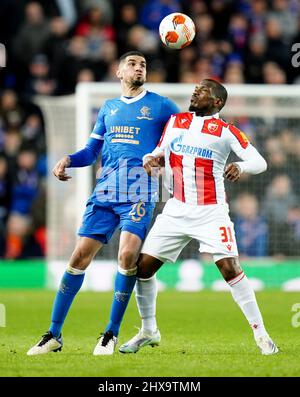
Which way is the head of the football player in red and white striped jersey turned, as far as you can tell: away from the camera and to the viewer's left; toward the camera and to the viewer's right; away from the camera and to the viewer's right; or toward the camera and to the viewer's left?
toward the camera and to the viewer's left

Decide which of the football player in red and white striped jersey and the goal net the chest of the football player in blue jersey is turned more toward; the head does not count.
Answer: the football player in red and white striped jersey

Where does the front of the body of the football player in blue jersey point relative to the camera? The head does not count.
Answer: toward the camera

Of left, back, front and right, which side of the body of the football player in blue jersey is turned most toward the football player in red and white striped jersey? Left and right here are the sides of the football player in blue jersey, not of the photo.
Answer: left

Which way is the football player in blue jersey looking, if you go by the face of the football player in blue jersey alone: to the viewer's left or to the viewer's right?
to the viewer's right
